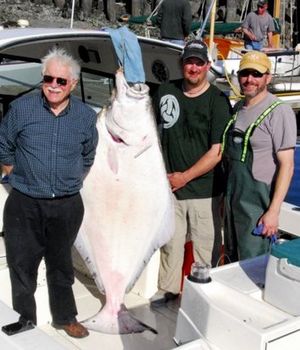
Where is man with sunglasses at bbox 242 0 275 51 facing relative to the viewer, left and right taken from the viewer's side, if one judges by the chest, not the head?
facing the viewer

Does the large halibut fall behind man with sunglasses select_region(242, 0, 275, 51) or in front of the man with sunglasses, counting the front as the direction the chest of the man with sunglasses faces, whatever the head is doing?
in front

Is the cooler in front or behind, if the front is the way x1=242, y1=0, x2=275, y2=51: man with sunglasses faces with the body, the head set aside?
in front

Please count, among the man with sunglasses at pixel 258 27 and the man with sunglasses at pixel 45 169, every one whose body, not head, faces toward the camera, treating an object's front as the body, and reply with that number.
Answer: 2

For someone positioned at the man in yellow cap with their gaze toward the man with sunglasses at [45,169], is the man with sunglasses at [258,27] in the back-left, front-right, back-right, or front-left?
back-right

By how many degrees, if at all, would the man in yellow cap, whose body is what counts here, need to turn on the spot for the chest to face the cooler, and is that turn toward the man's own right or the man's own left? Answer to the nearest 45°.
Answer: approximately 45° to the man's own left

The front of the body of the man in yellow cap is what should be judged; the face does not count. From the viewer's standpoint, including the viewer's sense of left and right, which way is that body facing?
facing the viewer and to the left of the viewer

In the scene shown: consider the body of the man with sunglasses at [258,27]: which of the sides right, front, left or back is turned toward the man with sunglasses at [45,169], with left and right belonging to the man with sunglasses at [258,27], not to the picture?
front

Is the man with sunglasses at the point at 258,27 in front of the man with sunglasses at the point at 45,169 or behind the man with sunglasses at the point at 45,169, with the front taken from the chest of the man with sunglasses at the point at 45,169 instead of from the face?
behind

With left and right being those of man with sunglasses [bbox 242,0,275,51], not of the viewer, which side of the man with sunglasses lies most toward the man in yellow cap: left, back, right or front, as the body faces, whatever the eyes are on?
front
